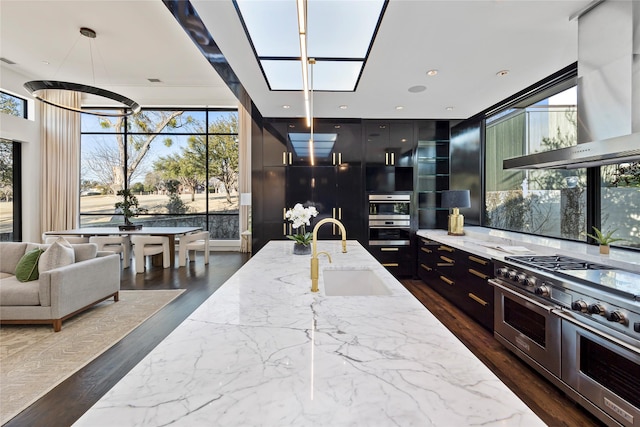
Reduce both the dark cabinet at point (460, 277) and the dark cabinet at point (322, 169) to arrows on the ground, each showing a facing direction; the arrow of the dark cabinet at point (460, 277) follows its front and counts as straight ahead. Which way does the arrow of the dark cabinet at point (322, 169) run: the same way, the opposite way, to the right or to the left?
to the left

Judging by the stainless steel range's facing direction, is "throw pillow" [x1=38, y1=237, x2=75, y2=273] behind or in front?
in front

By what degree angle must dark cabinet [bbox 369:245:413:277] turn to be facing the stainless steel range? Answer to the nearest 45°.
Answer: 0° — it already faces it

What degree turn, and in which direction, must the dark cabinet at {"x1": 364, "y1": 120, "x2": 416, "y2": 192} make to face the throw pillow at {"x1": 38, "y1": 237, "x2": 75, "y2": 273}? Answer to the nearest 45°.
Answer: approximately 45° to its right

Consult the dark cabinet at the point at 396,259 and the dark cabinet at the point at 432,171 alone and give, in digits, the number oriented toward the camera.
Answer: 2

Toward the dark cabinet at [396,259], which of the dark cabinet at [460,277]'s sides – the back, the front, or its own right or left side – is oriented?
right
